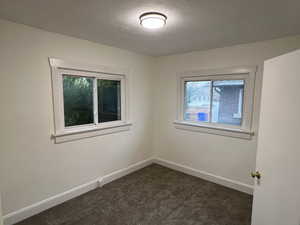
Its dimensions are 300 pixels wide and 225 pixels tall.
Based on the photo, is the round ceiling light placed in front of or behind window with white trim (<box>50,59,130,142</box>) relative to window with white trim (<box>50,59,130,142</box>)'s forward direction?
in front

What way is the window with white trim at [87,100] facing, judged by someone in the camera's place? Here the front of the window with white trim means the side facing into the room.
facing the viewer and to the right of the viewer

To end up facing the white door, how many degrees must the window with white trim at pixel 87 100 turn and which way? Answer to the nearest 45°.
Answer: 0° — it already faces it

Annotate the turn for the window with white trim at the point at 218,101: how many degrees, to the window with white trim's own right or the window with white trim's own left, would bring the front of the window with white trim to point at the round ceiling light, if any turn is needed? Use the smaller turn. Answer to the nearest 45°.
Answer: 0° — it already faces it

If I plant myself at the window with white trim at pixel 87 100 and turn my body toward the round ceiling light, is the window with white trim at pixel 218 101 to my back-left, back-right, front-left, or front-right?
front-left

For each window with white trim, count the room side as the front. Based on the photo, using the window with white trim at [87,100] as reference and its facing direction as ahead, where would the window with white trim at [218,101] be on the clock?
the window with white trim at [218,101] is roughly at 11 o'clock from the window with white trim at [87,100].

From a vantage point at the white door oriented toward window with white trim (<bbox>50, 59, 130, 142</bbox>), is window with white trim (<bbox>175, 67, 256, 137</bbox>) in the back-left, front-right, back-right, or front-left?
front-right

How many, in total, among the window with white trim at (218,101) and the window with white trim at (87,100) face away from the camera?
0

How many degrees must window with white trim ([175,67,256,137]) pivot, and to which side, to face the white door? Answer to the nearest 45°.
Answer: approximately 45° to its left
